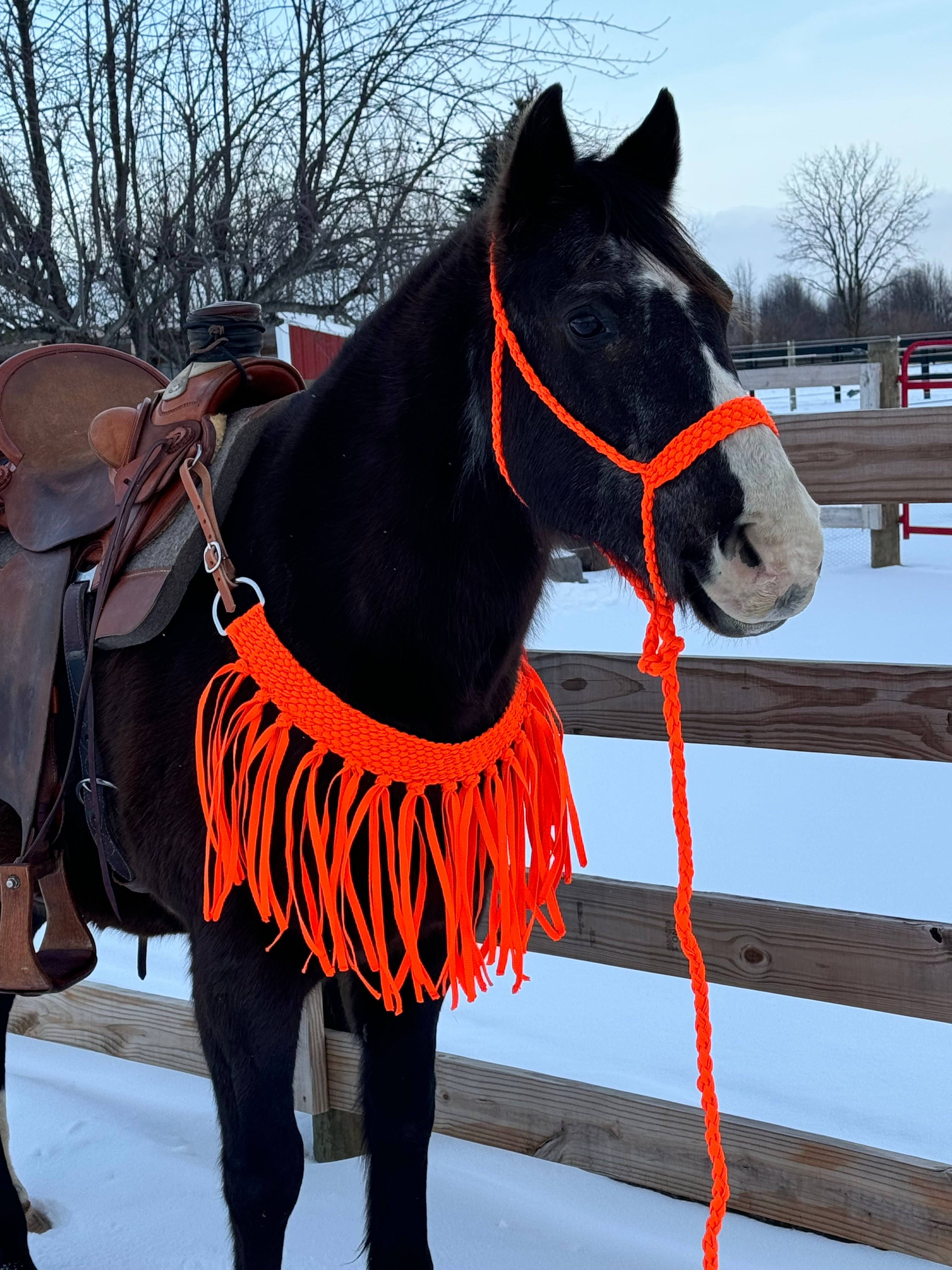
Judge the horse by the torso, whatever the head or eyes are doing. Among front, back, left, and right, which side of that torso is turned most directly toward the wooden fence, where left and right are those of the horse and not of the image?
left
